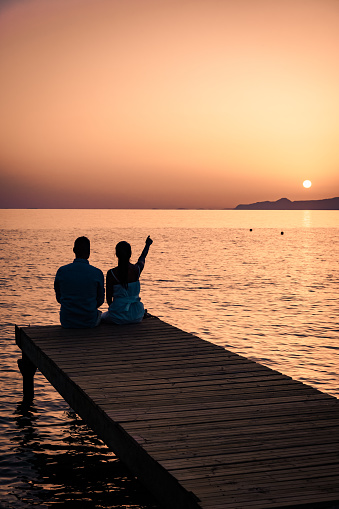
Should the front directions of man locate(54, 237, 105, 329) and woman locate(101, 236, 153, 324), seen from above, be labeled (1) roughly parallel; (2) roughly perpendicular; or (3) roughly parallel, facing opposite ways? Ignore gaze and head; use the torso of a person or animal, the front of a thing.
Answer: roughly parallel

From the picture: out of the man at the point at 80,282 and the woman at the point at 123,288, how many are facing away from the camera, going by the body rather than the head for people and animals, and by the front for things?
2

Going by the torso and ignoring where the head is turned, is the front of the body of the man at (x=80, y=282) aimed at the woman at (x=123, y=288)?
no

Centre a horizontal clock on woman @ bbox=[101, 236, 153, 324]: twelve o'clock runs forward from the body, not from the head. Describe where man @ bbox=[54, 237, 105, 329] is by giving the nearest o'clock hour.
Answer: The man is roughly at 8 o'clock from the woman.

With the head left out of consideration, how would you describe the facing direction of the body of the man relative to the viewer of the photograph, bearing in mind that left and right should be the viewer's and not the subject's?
facing away from the viewer

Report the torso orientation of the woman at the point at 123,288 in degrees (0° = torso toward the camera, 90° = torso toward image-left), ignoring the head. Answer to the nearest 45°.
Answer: approximately 180°
